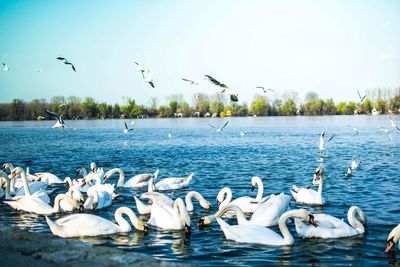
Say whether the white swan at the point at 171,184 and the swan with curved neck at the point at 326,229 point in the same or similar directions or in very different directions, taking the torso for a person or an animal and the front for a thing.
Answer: very different directions

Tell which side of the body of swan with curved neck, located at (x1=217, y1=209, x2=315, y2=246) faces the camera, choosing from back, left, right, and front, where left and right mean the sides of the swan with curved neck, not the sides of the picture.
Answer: right

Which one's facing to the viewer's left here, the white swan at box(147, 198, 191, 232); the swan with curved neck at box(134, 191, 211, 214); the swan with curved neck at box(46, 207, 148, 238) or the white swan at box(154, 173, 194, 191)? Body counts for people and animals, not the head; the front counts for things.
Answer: the white swan at box(154, 173, 194, 191)

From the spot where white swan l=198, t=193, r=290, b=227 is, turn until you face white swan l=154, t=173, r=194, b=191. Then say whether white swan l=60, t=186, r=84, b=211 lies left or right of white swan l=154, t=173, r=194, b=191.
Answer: left

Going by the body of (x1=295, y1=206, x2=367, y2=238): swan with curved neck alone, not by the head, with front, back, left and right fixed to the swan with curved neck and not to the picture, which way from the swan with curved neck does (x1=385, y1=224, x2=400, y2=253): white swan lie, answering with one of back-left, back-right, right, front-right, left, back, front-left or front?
front-right

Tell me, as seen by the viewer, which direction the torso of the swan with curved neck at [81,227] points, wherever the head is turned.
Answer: to the viewer's right

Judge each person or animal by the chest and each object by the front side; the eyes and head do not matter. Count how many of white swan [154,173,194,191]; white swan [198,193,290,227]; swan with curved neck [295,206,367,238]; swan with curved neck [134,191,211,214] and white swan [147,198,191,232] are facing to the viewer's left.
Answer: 2

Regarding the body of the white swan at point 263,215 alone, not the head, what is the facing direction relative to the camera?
to the viewer's left

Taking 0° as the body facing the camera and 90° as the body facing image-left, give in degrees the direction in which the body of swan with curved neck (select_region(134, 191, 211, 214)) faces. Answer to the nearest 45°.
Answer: approximately 270°

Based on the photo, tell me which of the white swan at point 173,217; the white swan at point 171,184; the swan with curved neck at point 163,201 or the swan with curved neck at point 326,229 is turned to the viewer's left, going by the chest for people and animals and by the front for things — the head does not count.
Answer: the white swan at point 171,184

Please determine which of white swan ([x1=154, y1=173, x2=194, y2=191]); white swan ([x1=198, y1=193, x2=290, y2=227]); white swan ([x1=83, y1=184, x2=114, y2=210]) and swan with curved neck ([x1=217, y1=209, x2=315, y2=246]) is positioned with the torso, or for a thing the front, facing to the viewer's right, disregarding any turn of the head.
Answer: the swan with curved neck

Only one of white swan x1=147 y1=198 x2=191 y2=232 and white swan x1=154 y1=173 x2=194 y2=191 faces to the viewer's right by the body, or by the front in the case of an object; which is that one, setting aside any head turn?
white swan x1=147 y1=198 x2=191 y2=232

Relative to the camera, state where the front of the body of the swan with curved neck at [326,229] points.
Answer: to the viewer's right

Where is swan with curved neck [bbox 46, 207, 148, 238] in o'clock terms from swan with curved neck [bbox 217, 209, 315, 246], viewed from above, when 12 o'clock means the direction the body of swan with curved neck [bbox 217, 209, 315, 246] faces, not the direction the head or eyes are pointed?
swan with curved neck [bbox 46, 207, 148, 238] is roughly at 6 o'clock from swan with curved neck [bbox 217, 209, 315, 246].

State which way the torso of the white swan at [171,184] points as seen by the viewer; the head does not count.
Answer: to the viewer's left

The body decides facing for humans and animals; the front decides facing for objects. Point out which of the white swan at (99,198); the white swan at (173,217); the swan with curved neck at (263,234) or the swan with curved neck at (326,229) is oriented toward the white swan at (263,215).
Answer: the white swan at (173,217)
